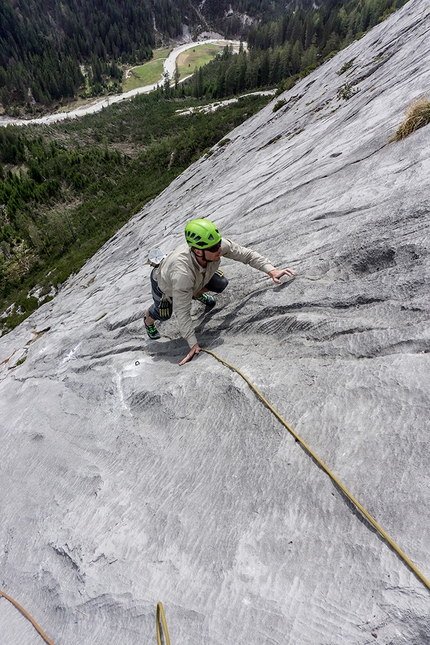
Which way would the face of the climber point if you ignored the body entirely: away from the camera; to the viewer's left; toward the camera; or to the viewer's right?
to the viewer's right

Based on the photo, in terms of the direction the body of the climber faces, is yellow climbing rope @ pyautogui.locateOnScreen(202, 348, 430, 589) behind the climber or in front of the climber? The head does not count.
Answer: in front

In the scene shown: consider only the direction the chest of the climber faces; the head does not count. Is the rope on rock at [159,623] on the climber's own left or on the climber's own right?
on the climber's own right

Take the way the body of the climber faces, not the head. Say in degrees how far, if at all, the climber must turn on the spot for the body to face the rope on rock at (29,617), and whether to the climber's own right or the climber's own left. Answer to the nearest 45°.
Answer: approximately 90° to the climber's own right

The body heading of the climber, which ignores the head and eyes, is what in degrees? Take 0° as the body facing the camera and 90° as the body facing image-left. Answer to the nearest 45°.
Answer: approximately 315°
